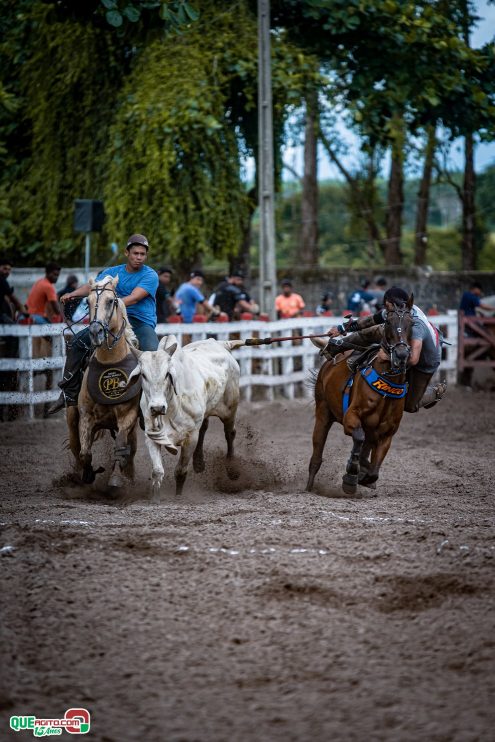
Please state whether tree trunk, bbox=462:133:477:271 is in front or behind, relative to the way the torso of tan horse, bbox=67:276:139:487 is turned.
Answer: behind

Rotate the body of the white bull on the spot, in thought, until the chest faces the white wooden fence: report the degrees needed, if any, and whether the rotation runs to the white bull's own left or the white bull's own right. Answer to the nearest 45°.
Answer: approximately 135° to the white bull's own right

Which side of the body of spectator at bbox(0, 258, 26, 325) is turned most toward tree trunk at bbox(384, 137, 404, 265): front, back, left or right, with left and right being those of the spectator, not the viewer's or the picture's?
left
